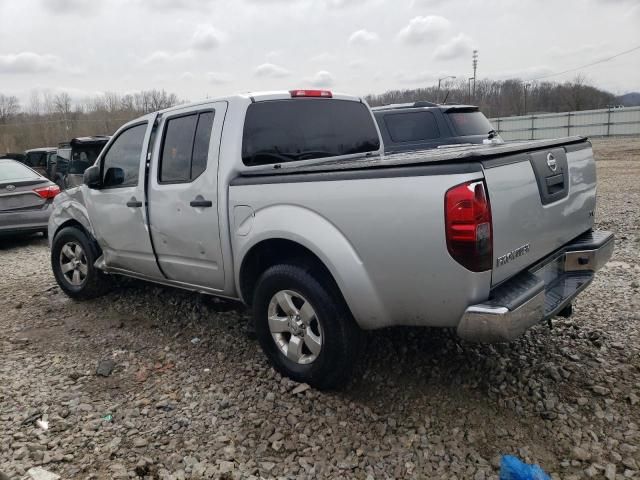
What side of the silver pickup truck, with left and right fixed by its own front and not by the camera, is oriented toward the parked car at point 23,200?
front

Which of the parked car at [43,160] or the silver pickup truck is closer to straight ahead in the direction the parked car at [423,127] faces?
the parked car

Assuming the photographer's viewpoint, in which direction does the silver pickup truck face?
facing away from the viewer and to the left of the viewer

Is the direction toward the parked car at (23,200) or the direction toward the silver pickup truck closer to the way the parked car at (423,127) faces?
the parked car

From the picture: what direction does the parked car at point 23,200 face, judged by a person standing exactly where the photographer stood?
facing away from the viewer and to the left of the viewer

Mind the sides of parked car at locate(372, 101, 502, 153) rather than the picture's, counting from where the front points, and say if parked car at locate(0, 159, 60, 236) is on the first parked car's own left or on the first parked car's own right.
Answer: on the first parked car's own left

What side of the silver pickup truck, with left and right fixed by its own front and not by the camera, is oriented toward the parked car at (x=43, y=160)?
front

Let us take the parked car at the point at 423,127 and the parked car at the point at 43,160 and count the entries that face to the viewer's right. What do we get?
0

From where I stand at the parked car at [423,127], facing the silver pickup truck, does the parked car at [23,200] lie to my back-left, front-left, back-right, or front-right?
front-right

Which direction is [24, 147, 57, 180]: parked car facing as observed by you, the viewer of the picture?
facing away from the viewer and to the left of the viewer

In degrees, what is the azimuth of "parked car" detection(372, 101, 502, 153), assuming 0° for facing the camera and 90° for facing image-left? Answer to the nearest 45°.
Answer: approximately 135°

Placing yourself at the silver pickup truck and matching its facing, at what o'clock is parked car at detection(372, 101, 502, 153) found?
The parked car is roughly at 2 o'clock from the silver pickup truck.
